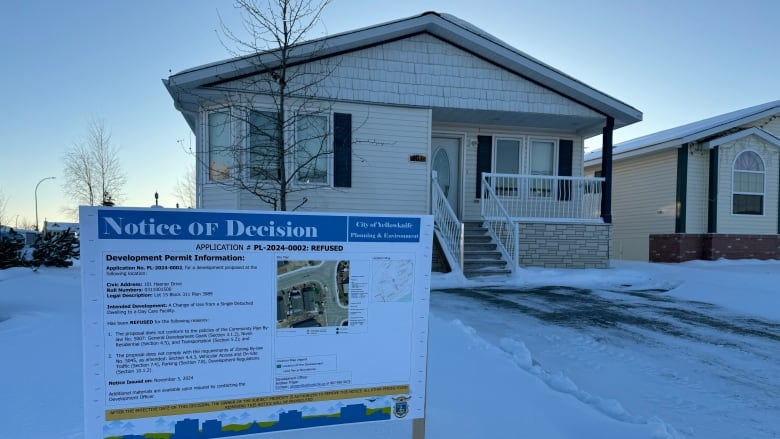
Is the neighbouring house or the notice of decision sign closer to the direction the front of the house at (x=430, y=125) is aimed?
the notice of decision sign

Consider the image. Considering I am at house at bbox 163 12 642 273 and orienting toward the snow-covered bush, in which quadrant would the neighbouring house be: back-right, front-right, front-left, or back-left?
back-right

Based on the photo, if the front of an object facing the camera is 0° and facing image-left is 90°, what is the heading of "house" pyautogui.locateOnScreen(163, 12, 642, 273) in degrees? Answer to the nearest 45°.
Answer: approximately 0°

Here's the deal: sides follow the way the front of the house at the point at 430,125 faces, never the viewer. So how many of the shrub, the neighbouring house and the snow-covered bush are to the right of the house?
2

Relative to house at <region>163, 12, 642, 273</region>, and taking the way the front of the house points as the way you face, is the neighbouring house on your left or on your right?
on your left

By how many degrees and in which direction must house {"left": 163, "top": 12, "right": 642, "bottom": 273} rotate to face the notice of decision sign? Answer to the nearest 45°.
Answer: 0° — it already faces it

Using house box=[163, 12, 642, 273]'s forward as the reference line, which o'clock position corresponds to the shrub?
The shrub is roughly at 3 o'clock from the house.

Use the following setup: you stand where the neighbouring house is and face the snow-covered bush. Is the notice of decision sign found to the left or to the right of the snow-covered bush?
left

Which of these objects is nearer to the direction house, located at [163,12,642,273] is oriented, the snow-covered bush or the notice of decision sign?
the notice of decision sign

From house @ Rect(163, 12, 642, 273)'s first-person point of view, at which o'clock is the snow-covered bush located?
The snow-covered bush is roughly at 3 o'clock from the house.

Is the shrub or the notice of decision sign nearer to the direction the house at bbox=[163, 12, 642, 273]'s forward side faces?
the notice of decision sign
